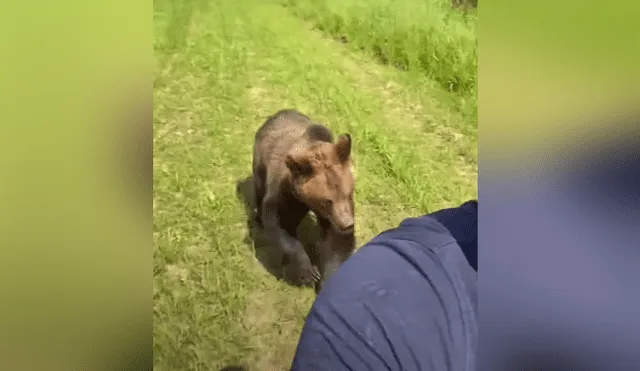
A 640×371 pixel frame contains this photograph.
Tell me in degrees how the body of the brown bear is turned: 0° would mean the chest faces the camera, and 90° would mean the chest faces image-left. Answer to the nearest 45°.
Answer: approximately 315°
